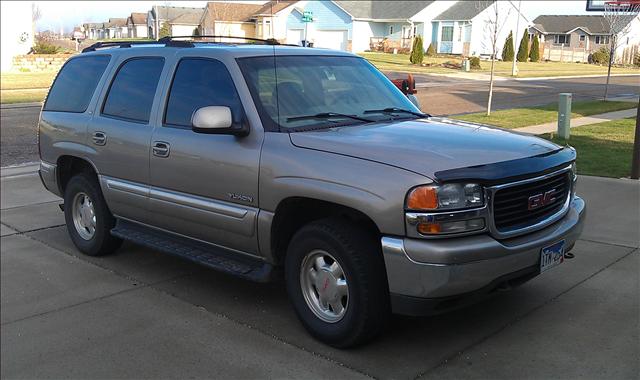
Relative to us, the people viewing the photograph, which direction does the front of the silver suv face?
facing the viewer and to the right of the viewer

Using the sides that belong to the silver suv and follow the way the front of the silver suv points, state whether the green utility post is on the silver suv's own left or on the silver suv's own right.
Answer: on the silver suv's own left

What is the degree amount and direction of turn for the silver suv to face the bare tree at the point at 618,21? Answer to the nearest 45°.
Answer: approximately 90° to its left
